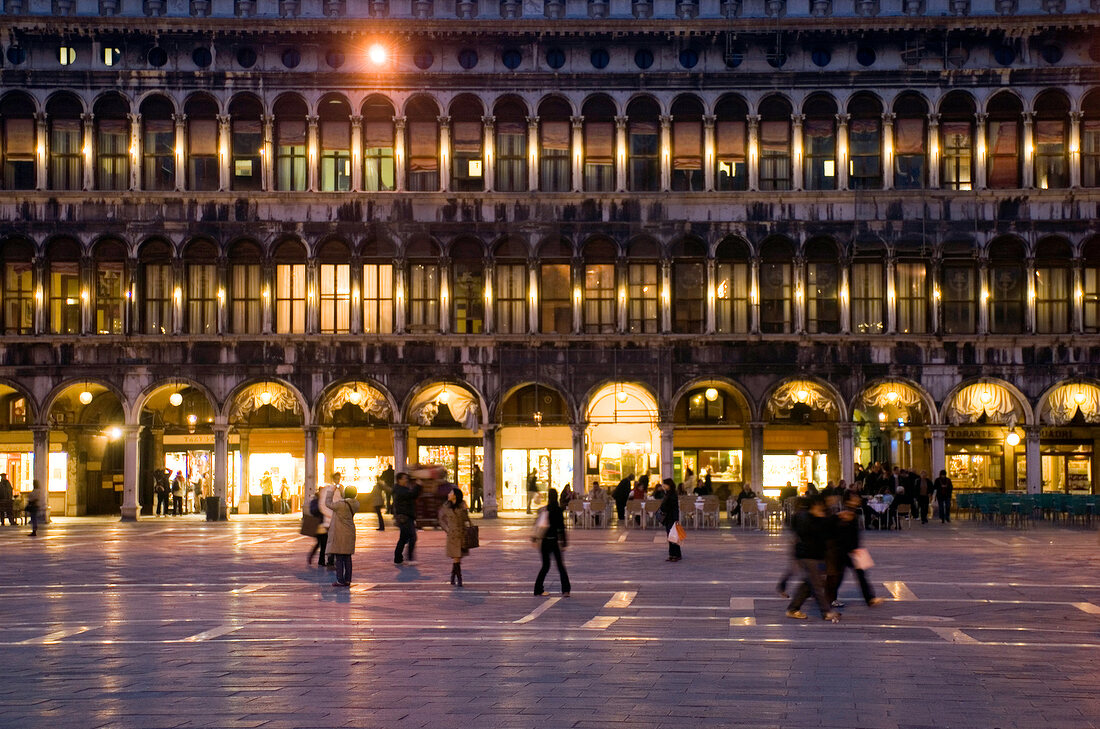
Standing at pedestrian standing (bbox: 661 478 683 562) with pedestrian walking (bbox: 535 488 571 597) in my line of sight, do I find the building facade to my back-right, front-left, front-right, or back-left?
back-right

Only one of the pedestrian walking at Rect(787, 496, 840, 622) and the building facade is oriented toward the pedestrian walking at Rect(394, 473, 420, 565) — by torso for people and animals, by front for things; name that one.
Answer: the building facade

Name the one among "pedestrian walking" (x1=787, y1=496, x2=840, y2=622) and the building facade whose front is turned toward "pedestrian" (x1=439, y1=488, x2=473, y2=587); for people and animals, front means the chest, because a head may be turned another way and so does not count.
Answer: the building facade

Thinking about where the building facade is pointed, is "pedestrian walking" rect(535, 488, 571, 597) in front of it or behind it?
in front

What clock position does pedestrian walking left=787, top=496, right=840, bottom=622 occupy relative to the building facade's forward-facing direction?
The pedestrian walking is roughly at 12 o'clock from the building facade.

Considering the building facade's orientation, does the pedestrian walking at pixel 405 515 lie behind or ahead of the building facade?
ahead

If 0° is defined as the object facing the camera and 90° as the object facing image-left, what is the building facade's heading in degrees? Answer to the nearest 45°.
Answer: approximately 0°
